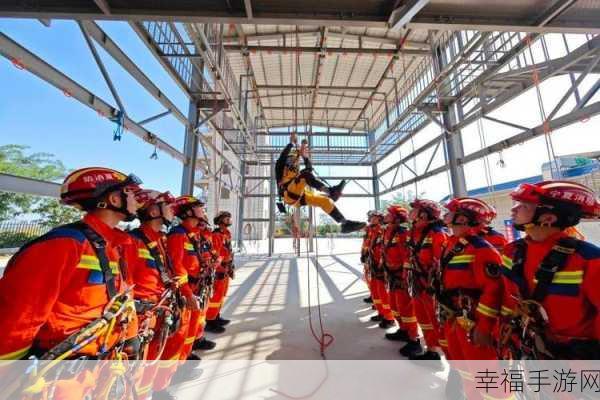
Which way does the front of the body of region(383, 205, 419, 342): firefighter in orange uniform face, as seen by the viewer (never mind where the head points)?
to the viewer's left

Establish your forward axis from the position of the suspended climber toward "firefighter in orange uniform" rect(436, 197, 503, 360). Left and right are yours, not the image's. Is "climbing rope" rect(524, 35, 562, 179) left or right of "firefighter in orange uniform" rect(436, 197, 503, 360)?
left

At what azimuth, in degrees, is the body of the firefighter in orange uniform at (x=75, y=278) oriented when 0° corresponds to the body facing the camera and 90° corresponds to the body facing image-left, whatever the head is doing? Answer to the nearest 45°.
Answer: approximately 270°

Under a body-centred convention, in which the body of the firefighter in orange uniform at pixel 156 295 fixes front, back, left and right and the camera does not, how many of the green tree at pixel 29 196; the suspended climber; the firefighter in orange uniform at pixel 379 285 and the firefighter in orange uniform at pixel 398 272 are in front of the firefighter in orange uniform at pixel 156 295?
3

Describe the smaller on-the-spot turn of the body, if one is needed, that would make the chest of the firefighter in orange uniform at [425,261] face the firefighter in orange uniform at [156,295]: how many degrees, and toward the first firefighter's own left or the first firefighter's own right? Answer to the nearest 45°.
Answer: approximately 45° to the first firefighter's own left

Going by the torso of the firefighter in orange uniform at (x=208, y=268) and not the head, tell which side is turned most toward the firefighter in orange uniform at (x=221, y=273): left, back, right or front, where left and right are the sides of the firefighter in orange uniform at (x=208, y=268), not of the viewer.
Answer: left

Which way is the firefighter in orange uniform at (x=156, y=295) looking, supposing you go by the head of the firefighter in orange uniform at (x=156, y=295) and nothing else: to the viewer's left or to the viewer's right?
to the viewer's right

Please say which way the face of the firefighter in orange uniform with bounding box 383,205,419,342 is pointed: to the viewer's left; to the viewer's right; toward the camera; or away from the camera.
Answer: to the viewer's left

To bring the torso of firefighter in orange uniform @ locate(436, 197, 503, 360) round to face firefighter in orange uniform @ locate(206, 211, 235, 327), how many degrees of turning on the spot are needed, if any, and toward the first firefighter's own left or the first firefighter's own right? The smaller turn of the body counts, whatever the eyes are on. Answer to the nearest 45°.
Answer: approximately 45° to the first firefighter's own right

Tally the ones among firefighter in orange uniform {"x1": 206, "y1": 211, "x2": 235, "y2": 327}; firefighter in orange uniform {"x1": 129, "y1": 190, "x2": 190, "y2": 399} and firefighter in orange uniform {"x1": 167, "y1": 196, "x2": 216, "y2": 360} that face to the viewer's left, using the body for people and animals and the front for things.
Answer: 0

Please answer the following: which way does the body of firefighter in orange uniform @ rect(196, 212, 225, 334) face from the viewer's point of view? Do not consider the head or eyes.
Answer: to the viewer's right
